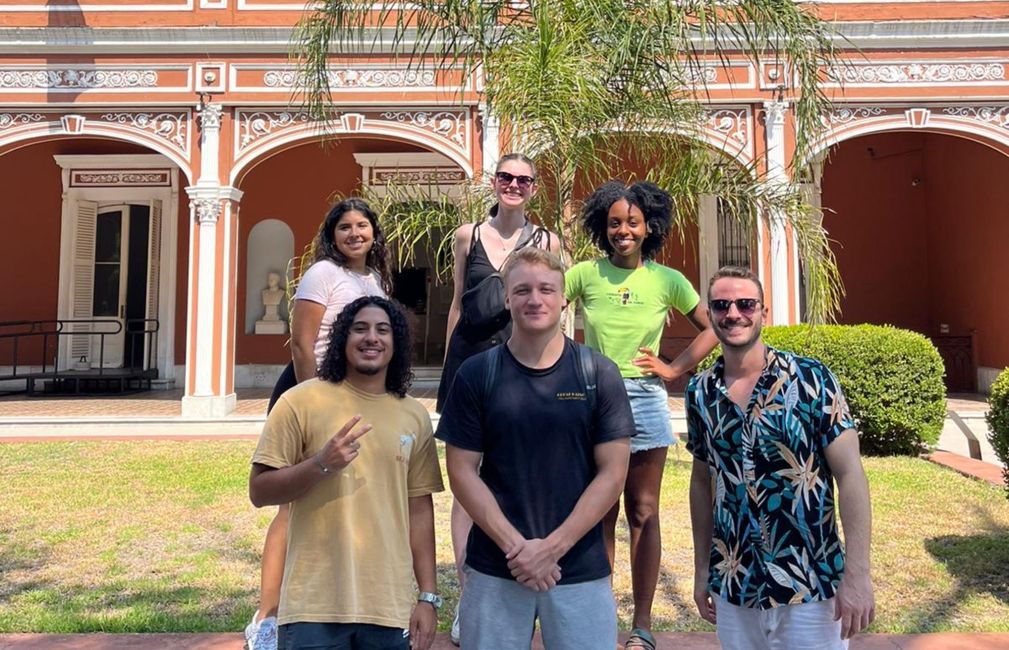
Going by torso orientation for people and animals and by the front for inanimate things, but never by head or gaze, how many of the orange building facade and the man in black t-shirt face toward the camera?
2

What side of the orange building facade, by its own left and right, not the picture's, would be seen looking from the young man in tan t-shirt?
front

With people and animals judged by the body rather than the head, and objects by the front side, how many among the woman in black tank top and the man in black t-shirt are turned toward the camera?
2

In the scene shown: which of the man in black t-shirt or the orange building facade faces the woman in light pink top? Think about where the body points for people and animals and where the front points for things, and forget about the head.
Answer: the orange building facade

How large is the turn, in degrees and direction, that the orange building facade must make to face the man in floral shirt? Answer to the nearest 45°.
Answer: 0° — it already faces them

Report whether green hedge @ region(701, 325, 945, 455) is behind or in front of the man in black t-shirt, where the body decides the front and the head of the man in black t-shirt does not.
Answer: behind

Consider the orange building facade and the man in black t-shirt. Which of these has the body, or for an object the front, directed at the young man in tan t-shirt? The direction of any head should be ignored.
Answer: the orange building facade

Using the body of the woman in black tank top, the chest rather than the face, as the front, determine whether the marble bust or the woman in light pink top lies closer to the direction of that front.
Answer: the woman in light pink top

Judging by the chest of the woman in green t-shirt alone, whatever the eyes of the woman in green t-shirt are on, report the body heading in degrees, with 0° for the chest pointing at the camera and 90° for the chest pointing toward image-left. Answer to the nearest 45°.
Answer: approximately 0°
